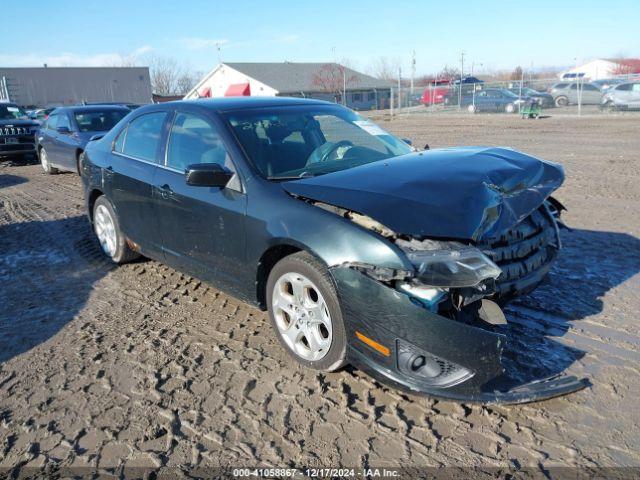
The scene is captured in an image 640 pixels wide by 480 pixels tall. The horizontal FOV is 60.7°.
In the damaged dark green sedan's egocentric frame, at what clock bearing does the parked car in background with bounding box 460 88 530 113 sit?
The parked car in background is roughly at 8 o'clock from the damaged dark green sedan.

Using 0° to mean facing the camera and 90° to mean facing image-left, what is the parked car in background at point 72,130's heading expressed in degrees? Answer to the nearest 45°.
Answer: approximately 315°

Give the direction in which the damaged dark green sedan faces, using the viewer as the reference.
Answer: facing the viewer and to the right of the viewer

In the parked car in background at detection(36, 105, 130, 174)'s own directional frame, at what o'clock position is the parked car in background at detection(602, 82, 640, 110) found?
the parked car in background at detection(602, 82, 640, 110) is roughly at 10 o'clock from the parked car in background at detection(36, 105, 130, 174).

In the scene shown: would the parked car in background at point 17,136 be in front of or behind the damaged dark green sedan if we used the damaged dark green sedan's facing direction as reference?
behind

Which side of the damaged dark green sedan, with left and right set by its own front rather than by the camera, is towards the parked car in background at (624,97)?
left

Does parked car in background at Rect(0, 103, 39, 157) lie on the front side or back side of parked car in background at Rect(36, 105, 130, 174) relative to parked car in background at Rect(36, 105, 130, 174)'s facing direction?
on the back side

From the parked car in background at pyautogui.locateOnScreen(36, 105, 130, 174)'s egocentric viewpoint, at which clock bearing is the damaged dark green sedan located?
The damaged dark green sedan is roughly at 1 o'clock from the parked car in background.

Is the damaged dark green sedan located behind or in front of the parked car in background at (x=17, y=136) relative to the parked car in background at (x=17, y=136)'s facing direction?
in front
